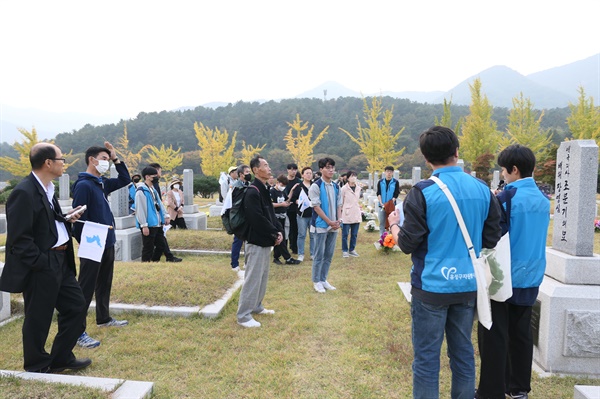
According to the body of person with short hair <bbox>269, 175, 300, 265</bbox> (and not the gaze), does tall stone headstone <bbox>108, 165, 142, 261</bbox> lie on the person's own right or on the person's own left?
on the person's own right

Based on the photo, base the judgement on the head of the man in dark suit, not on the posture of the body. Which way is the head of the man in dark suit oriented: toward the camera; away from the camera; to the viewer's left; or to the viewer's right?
to the viewer's right

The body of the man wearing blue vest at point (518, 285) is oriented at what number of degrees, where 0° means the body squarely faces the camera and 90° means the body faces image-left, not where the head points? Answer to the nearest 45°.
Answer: approximately 135°

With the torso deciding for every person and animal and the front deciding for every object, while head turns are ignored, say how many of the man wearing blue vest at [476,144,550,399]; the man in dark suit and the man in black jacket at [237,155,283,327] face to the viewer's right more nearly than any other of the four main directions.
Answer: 2

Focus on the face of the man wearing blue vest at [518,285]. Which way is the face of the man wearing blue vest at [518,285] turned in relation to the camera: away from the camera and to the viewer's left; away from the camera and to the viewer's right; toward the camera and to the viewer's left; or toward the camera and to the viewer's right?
away from the camera and to the viewer's left

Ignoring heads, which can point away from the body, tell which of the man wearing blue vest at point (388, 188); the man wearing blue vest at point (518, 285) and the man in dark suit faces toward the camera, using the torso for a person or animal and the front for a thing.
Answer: the man wearing blue vest at point (388, 188)

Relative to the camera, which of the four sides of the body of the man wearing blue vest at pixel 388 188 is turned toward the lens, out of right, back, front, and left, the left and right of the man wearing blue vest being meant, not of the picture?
front

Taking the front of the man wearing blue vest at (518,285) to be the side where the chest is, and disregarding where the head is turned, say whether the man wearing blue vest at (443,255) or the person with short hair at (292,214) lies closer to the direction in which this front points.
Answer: the person with short hair

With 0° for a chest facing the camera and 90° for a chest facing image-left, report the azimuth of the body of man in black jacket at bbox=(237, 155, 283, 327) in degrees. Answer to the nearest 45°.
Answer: approximately 270°

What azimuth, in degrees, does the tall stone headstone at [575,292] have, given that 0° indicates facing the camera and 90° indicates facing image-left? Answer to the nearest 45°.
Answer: approximately 45°

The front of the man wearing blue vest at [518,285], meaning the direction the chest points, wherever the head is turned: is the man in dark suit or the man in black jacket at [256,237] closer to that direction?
the man in black jacket
